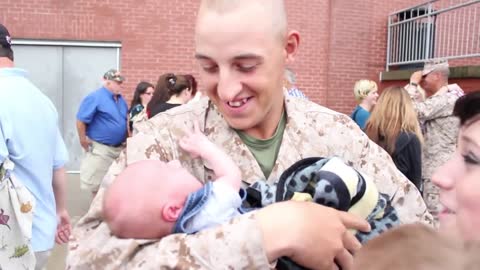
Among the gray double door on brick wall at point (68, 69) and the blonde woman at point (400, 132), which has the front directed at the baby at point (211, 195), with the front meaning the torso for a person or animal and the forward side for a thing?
the gray double door on brick wall

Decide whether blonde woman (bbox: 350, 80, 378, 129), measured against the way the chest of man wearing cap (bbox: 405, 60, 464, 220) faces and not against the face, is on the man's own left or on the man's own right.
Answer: on the man's own right

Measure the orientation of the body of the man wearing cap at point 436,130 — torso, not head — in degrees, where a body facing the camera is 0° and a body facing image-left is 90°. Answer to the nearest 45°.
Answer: approximately 90°

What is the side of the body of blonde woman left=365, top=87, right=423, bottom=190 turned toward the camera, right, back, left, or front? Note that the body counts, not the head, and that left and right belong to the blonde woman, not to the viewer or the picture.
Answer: back

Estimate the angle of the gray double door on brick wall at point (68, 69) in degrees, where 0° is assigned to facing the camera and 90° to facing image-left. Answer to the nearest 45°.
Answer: approximately 0°

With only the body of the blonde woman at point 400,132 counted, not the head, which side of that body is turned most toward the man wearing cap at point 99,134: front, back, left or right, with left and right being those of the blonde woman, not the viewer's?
left

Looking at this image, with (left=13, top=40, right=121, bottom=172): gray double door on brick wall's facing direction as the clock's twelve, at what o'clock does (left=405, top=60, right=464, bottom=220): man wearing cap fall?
The man wearing cap is roughly at 11 o'clock from the gray double door on brick wall.

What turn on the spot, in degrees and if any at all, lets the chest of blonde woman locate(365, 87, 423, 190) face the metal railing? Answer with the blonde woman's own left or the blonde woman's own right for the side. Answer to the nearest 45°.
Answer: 0° — they already face it

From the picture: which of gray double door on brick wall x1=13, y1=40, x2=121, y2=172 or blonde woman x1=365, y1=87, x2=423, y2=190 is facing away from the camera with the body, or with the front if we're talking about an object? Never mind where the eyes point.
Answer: the blonde woman
